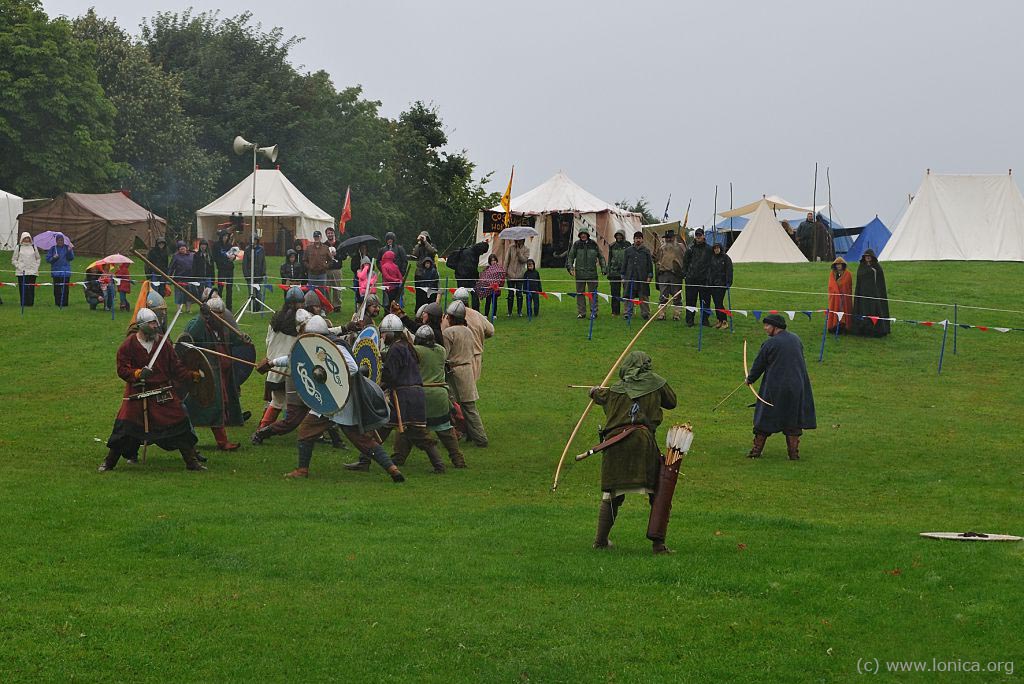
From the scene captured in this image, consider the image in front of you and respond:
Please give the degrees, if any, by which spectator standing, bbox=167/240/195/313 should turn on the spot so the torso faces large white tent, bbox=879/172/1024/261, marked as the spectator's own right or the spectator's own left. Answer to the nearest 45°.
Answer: approximately 90° to the spectator's own left

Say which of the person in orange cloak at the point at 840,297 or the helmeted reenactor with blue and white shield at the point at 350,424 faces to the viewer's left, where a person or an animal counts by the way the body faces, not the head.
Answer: the helmeted reenactor with blue and white shield

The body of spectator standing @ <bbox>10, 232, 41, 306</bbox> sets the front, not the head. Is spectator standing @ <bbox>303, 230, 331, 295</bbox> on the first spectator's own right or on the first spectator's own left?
on the first spectator's own left

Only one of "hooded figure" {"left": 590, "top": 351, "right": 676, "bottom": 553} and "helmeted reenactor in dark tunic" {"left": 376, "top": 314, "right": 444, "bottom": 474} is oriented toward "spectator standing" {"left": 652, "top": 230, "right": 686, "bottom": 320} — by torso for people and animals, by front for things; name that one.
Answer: the hooded figure

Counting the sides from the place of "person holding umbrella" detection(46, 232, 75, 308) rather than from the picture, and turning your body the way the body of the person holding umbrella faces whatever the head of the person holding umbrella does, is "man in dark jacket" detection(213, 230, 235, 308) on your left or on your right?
on your left

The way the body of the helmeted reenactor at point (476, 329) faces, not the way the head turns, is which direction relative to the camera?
to the viewer's left

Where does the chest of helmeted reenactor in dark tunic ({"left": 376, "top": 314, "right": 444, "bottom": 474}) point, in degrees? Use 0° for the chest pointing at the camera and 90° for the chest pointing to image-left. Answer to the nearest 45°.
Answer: approximately 90°

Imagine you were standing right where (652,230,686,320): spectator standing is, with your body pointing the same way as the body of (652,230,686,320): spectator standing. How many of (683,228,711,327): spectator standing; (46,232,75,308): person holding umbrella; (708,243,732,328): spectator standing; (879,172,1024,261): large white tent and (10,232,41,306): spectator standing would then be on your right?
2

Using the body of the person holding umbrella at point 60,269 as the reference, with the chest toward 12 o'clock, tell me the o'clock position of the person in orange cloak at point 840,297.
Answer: The person in orange cloak is roughly at 10 o'clock from the person holding umbrella.

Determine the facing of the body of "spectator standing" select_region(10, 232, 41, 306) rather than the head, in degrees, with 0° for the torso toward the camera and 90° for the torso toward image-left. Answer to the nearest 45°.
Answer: approximately 0°

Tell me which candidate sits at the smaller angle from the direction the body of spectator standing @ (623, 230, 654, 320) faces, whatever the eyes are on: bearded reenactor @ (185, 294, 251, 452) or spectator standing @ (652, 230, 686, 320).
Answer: the bearded reenactor

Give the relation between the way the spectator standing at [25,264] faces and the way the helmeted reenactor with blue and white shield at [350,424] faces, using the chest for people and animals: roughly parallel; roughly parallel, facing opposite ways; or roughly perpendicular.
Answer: roughly perpendicular

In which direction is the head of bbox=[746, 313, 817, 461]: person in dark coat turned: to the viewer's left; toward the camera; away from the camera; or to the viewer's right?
to the viewer's left

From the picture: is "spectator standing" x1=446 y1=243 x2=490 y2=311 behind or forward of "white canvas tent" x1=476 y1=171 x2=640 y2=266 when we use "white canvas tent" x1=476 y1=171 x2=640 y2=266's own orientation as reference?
forward
